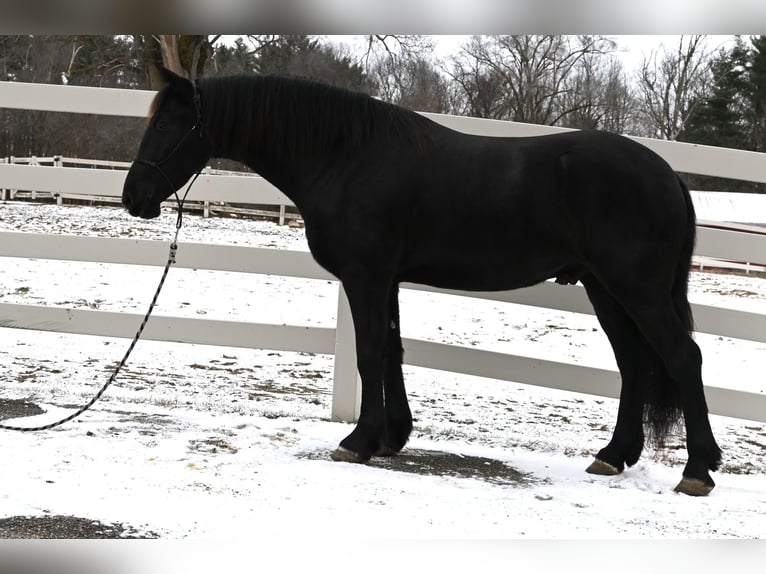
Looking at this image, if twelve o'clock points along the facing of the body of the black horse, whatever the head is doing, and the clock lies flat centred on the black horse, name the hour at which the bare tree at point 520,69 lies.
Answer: The bare tree is roughly at 3 o'clock from the black horse.

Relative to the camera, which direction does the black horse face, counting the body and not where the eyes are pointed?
to the viewer's left

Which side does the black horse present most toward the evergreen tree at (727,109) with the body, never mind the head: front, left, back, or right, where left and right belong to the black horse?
right

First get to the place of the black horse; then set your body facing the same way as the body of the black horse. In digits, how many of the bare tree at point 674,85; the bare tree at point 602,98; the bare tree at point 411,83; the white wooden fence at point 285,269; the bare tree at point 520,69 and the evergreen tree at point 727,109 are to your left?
0

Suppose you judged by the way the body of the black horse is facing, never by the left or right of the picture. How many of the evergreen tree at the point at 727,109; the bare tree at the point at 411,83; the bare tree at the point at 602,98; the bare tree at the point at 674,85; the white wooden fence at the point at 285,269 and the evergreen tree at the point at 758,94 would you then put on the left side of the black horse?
0

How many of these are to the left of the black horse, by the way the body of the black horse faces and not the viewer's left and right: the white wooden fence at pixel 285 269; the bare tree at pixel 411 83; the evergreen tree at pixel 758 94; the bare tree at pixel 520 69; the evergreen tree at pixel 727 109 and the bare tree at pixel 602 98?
0

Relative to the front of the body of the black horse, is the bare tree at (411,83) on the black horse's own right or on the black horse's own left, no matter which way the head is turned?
on the black horse's own right

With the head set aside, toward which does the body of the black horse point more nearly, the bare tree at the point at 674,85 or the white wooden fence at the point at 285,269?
the white wooden fence

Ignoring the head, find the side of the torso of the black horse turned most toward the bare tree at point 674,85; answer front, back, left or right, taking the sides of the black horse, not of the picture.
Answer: right

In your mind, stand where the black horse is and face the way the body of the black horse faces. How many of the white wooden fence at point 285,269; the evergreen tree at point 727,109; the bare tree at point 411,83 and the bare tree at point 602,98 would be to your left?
0

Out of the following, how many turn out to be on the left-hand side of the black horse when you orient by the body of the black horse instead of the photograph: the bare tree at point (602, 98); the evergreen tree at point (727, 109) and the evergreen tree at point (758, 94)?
0

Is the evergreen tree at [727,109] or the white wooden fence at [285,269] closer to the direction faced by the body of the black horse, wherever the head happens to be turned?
the white wooden fence

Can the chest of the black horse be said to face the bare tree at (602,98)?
no
